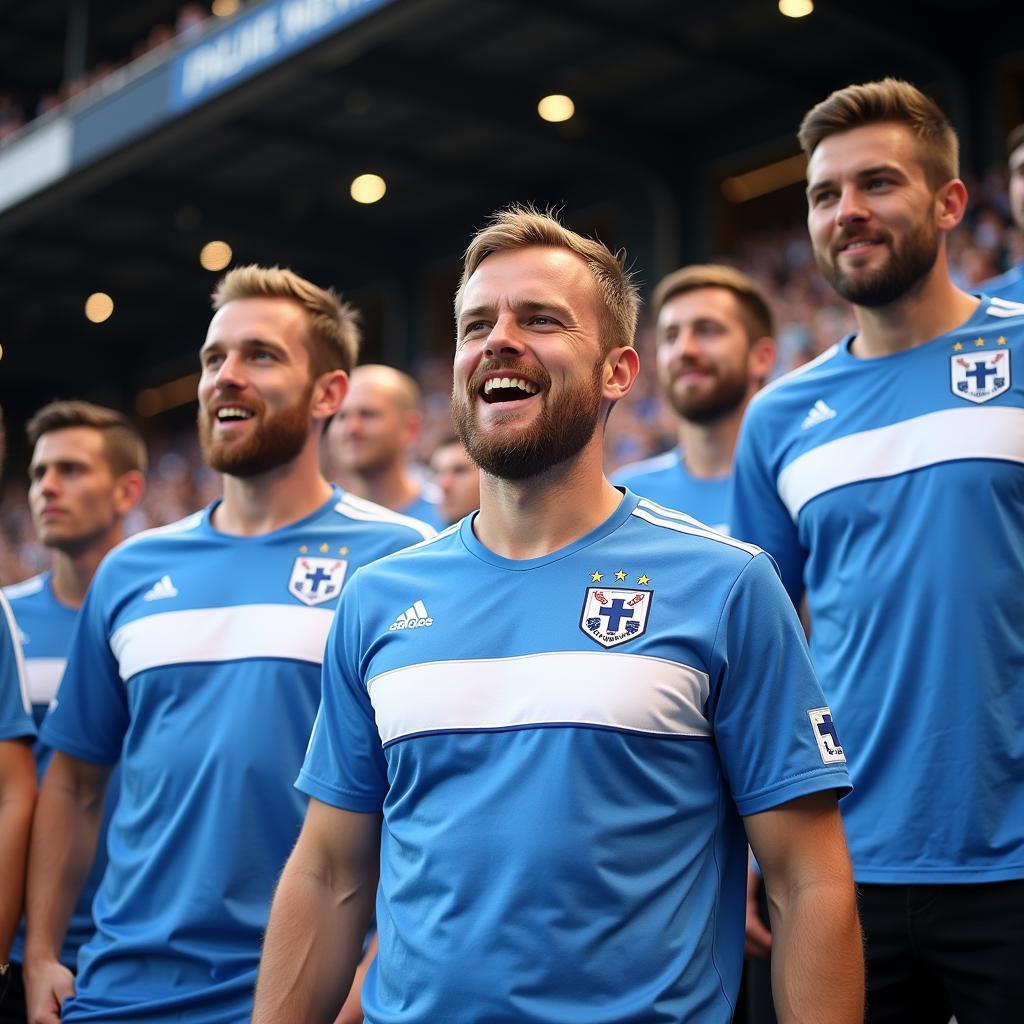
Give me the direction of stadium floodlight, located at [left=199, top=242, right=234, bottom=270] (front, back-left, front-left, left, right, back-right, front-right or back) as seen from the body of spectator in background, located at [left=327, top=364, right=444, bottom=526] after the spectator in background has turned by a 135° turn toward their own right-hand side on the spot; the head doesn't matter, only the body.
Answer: front

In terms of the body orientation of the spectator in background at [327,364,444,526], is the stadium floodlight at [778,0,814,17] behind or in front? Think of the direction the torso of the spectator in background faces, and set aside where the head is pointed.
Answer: behind

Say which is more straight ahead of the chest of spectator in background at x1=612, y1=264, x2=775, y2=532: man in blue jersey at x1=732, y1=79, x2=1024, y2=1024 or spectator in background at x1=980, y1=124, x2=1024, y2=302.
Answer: the man in blue jersey

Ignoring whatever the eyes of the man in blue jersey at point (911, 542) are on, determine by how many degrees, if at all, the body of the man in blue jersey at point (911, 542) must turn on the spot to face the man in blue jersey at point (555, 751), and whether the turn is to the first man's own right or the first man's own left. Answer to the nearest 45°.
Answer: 0° — they already face them

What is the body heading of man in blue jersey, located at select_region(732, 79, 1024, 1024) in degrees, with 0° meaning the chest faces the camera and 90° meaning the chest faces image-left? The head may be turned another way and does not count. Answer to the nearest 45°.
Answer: approximately 45°

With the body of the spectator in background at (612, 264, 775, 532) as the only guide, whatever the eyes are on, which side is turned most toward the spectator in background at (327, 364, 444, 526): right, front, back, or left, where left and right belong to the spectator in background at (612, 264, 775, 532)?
right

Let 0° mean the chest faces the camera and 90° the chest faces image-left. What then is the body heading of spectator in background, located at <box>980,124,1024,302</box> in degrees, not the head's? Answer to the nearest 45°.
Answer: approximately 45°

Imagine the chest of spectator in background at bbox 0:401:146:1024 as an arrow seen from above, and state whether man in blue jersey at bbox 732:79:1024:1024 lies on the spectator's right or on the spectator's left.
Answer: on the spectator's left
